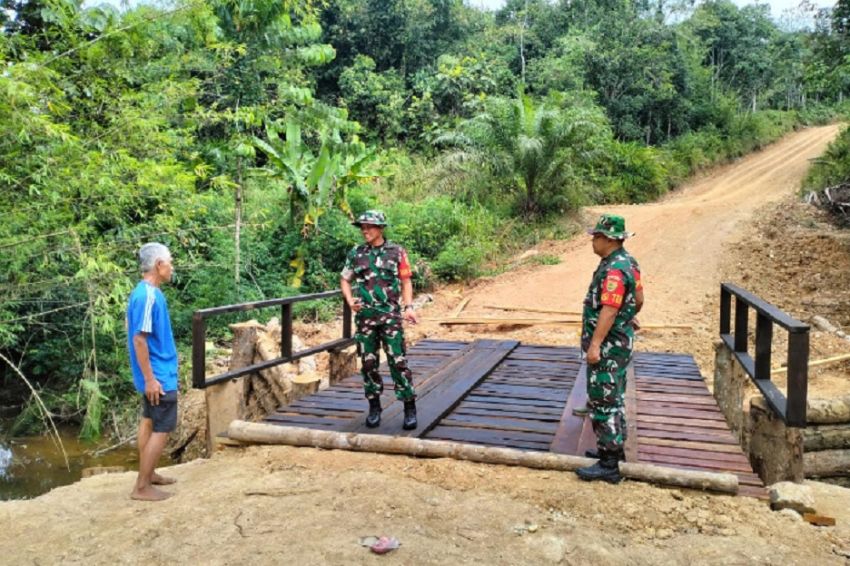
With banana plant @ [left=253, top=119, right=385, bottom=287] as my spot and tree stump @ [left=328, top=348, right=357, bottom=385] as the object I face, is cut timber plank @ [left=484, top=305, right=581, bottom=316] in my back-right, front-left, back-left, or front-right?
front-left

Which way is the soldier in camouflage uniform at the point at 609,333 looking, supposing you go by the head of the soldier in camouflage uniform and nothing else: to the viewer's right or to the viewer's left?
to the viewer's left

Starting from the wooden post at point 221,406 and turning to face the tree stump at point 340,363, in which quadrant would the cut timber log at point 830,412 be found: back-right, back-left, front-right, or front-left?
front-right

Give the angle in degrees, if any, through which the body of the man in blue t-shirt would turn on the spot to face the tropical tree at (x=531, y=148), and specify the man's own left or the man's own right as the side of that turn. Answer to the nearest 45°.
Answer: approximately 45° to the man's own left

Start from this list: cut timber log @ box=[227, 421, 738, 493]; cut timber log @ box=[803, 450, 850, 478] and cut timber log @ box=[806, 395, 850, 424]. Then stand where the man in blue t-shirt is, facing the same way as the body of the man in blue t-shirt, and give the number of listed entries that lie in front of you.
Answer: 3

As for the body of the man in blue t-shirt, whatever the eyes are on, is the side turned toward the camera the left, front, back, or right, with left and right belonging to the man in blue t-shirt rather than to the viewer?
right

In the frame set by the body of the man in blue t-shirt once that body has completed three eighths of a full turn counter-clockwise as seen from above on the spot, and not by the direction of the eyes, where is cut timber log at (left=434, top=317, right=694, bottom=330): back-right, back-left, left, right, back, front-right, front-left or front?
right

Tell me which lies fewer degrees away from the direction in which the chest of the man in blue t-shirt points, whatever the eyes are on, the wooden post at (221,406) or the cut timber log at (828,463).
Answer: the cut timber log

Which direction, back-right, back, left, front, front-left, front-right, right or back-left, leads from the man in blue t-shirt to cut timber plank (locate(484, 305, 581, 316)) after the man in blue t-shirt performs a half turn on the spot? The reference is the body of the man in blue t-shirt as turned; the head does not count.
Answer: back-right

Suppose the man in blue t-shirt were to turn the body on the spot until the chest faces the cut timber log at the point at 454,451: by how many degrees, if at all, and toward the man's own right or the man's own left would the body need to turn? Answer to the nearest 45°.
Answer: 0° — they already face it

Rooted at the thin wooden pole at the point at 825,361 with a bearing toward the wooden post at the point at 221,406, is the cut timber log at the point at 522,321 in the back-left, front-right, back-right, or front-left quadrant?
front-right

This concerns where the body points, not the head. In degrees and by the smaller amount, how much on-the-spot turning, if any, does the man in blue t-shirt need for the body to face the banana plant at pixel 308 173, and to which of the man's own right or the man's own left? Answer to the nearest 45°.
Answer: approximately 90° to the man's own left

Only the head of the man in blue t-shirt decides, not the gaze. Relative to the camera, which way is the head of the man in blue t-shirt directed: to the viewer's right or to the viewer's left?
to the viewer's right

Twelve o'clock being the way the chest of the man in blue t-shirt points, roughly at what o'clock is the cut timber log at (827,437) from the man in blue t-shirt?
The cut timber log is roughly at 12 o'clock from the man in blue t-shirt.

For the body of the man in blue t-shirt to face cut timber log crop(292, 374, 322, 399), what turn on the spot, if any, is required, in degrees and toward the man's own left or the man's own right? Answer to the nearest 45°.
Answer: approximately 45° to the man's own left

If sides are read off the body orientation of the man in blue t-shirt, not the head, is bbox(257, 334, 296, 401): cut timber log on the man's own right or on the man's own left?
on the man's own left

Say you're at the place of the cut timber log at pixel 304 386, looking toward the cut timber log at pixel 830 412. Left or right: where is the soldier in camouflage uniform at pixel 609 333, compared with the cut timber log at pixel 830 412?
right

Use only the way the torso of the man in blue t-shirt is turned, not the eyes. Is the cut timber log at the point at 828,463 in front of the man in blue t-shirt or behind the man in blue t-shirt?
in front
